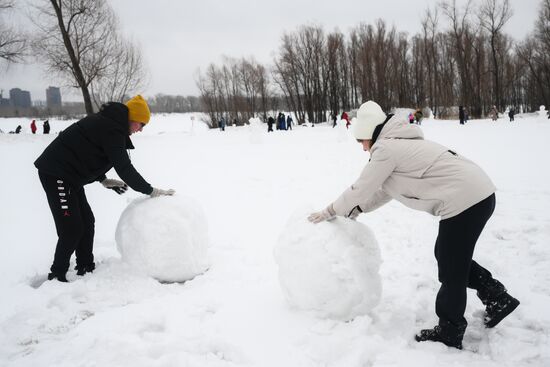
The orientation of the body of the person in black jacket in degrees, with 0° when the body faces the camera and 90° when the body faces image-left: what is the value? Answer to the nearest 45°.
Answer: approximately 270°

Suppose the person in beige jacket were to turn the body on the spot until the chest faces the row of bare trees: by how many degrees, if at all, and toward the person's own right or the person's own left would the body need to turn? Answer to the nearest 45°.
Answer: approximately 90° to the person's own right

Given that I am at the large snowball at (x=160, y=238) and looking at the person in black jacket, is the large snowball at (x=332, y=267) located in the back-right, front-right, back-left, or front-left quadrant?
back-left

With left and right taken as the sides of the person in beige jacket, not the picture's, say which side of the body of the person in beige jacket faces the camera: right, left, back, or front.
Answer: left

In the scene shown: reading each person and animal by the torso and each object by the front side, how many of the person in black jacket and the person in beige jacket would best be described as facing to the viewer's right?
1

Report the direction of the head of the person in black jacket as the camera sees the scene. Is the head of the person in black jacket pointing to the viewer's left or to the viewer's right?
to the viewer's right

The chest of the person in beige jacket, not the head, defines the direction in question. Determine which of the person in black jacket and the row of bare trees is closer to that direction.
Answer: the person in black jacket

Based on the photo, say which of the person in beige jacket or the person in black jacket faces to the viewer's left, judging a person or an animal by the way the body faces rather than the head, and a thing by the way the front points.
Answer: the person in beige jacket

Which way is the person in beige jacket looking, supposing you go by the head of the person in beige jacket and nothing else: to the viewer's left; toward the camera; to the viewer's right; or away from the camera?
to the viewer's left

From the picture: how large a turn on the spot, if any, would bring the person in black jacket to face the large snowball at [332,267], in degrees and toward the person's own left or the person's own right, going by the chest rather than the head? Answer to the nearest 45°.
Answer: approximately 45° to the person's own right
